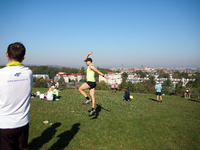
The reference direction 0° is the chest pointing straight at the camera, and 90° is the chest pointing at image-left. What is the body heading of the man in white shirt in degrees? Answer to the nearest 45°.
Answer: approximately 180°
